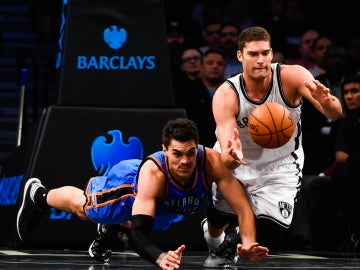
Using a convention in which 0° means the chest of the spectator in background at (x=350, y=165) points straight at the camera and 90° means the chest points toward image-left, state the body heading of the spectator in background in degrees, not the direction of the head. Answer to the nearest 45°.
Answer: approximately 45°

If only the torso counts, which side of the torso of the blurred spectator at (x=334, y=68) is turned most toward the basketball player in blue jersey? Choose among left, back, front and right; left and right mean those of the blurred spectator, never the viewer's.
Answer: front

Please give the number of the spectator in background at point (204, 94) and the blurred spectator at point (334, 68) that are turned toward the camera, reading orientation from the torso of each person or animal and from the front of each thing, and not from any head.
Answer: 2

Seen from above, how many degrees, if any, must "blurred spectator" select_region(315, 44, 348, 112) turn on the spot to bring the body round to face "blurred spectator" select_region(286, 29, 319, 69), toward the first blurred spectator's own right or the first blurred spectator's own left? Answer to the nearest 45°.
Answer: approximately 135° to the first blurred spectator's own right

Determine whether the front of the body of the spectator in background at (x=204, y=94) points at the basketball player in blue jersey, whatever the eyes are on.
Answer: yes

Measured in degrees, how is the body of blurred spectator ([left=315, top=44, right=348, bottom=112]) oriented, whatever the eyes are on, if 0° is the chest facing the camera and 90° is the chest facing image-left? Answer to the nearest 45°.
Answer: approximately 0°
